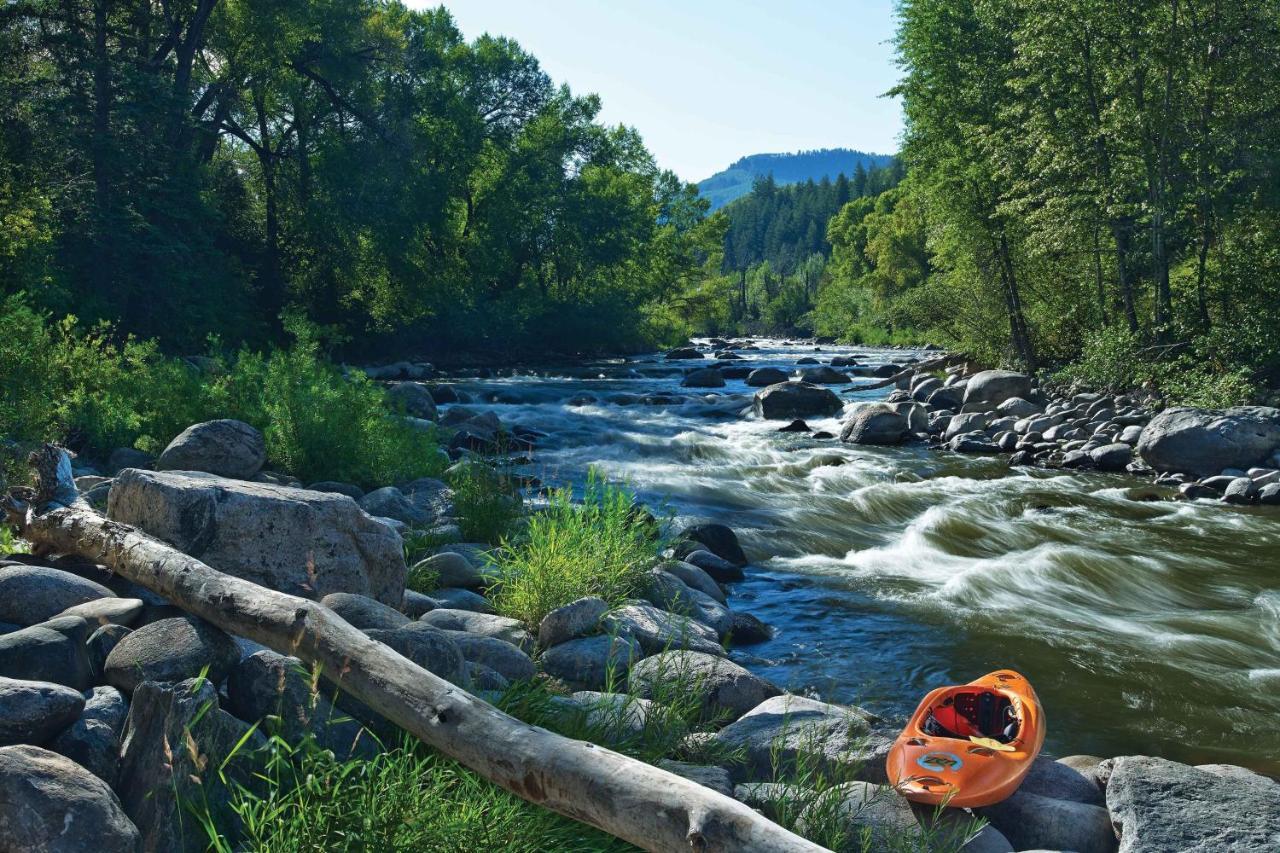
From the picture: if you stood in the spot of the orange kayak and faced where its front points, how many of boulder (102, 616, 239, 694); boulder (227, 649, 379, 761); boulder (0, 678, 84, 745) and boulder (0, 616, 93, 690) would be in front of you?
4

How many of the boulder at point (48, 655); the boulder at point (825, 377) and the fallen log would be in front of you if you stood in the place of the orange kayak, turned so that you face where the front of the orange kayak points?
2

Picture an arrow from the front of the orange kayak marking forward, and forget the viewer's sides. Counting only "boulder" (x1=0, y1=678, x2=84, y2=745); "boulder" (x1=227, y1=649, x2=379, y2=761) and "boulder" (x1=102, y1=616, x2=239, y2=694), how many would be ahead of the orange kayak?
3

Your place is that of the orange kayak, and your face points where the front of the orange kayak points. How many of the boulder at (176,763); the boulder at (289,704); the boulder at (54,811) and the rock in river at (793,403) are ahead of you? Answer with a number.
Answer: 3
